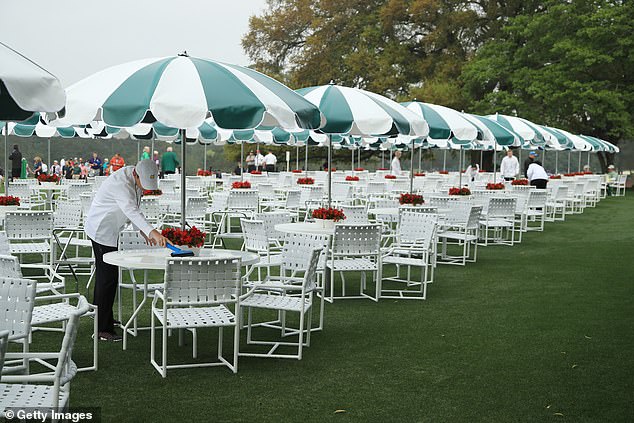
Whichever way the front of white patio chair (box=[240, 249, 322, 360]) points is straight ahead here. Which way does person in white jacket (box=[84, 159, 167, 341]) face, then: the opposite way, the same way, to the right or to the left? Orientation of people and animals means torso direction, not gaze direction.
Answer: the opposite way

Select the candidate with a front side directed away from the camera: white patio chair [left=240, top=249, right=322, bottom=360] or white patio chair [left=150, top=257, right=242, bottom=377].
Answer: white patio chair [left=150, top=257, right=242, bottom=377]

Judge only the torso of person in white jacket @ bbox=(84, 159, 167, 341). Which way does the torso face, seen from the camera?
to the viewer's right

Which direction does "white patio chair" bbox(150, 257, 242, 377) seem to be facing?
away from the camera

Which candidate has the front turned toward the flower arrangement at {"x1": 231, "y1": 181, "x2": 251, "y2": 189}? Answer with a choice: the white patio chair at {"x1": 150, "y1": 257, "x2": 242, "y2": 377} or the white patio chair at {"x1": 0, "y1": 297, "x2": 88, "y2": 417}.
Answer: the white patio chair at {"x1": 150, "y1": 257, "x2": 242, "y2": 377}

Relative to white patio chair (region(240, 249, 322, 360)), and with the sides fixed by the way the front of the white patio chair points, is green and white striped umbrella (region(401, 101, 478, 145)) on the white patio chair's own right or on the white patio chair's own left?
on the white patio chair's own right

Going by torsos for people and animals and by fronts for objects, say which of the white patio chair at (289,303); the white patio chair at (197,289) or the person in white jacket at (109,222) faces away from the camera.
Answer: the white patio chair at (197,289)

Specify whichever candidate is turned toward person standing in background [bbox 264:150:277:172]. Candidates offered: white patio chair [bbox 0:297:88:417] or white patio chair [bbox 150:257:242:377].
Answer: white patio chair [bbox 150:257:242:377]

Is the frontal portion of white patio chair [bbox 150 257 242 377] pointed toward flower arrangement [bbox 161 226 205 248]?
yes

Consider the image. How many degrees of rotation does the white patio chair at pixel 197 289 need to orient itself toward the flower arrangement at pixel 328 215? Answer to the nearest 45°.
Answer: approximately 45° to its right
